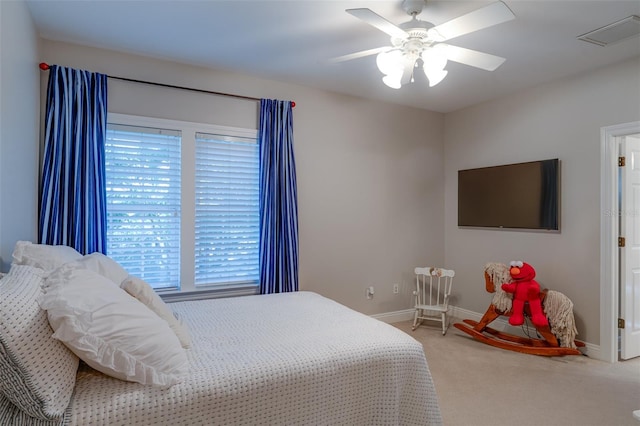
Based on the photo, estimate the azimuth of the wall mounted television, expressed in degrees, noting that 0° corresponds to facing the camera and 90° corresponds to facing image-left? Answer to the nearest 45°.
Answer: approximately 45°

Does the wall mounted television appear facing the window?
yes

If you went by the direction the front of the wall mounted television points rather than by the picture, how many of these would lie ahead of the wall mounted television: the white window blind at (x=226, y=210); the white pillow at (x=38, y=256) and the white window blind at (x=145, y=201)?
3

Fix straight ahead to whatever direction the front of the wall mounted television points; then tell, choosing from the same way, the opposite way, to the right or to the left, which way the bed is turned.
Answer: the opposite way

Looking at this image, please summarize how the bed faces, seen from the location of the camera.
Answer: facing to the right of the viewer

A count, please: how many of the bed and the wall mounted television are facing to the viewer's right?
1

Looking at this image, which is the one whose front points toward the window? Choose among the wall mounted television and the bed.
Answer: the wall mounted television

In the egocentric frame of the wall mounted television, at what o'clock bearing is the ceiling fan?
The ceiling fan is roughly at 11 o'clock from the wall mounted television.

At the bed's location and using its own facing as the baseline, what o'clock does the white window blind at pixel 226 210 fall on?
The white window blind is roughly at 9 o'clock from the bed.
